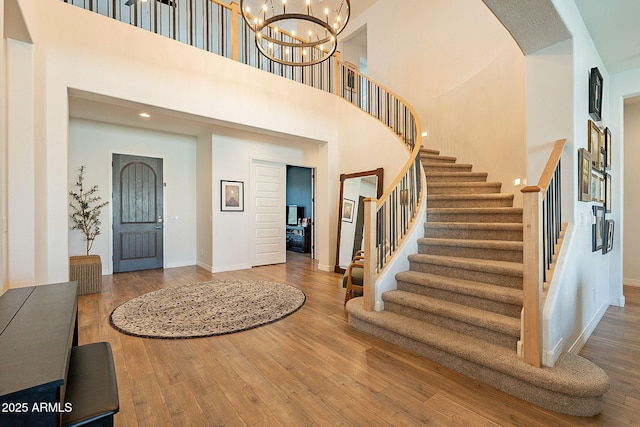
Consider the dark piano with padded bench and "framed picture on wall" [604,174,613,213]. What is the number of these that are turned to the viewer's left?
1

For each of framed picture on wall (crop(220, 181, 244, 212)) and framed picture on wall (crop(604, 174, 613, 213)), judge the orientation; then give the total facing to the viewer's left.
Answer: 1

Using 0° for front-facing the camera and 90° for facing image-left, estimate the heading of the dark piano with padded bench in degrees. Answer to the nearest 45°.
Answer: approximately 270°

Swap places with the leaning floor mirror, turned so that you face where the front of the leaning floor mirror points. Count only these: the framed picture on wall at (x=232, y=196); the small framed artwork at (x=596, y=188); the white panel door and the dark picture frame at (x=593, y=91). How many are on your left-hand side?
2

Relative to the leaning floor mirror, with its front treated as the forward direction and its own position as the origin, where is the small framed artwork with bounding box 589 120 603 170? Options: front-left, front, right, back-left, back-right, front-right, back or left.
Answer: left

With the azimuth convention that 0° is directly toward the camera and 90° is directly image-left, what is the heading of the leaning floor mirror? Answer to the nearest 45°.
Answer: approximately 45°

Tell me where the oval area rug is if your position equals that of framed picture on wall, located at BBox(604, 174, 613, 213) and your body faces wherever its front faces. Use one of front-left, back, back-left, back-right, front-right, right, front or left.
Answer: front-left

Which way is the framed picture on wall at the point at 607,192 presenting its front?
to the viewer's left

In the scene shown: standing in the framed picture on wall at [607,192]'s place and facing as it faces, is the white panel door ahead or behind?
ahead

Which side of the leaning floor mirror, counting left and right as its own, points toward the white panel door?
right

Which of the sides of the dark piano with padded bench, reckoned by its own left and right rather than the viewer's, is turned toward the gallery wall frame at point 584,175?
front

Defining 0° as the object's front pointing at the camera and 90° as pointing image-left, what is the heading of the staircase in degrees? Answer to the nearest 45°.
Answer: approximately 45°

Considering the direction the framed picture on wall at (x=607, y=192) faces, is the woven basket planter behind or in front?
in front

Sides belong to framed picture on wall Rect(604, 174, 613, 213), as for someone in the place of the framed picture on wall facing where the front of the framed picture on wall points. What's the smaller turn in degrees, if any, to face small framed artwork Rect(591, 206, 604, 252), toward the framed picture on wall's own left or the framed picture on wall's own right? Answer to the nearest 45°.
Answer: approximately 90° to the framed picture on wall's own right

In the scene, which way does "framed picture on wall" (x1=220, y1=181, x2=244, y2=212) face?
toward the camera

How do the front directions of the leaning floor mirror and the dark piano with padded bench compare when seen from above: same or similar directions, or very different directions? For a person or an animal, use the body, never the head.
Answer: very different directions
